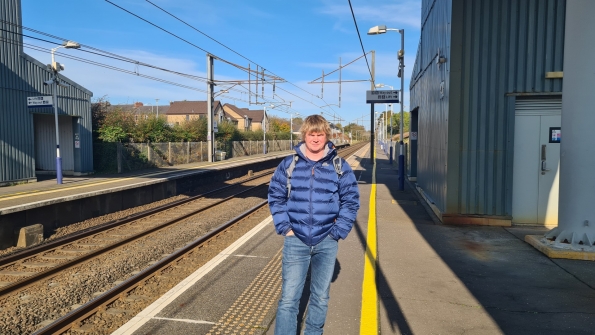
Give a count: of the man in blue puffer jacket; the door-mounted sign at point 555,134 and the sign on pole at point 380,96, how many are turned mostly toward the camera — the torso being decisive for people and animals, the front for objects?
3

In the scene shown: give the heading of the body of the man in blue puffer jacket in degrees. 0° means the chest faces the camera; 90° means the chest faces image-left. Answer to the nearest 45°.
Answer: approximately 0°

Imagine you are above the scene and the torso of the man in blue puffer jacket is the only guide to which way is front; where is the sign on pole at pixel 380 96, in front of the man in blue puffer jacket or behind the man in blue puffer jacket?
behind

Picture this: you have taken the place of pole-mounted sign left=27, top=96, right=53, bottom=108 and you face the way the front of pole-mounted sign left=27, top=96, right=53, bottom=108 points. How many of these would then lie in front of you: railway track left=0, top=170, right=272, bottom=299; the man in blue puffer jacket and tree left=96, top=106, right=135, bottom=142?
2

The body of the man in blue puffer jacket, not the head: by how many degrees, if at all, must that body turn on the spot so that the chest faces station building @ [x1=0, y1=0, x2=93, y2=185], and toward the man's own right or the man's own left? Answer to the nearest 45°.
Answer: approximately 135° to the man's own right

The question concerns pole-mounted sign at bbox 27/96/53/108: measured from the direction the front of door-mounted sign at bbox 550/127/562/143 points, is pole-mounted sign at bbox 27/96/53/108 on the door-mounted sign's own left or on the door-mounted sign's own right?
on the door-mounted sign's own right

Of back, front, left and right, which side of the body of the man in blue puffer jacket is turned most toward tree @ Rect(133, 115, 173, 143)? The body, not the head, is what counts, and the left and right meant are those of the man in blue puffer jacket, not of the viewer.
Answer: back

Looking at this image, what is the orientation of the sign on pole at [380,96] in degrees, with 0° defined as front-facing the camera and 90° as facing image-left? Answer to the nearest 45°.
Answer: approximately 0°

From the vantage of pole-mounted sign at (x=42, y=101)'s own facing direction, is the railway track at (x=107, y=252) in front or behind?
in front

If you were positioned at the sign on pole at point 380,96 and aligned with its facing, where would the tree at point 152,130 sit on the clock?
The tree is roughly at 4 o'clock from the sign on pole.

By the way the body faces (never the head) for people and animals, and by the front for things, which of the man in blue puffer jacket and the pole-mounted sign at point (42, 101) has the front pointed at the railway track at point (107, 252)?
the pole-mounted sign
